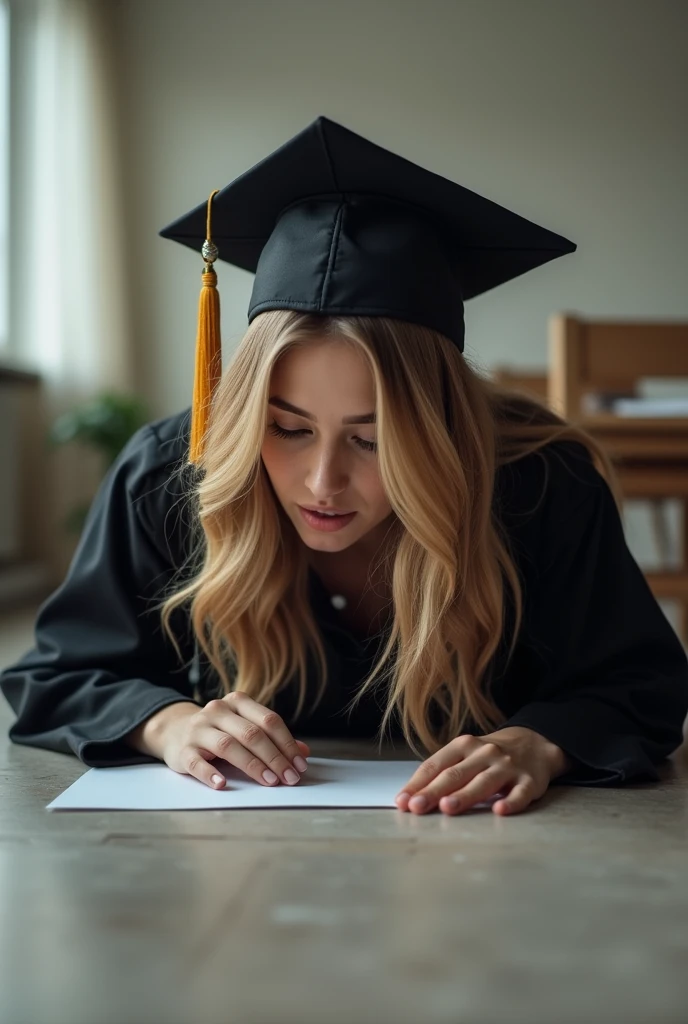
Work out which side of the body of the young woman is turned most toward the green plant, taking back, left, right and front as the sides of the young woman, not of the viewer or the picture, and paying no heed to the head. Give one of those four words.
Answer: back

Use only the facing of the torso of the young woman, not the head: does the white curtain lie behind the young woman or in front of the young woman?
behind

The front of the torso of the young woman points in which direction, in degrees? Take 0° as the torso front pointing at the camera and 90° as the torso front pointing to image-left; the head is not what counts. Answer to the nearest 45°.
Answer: approximately 0°

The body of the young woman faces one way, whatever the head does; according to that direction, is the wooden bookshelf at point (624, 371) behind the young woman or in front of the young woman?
behind
